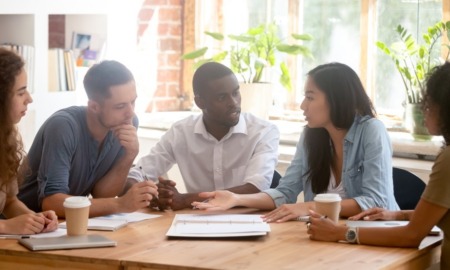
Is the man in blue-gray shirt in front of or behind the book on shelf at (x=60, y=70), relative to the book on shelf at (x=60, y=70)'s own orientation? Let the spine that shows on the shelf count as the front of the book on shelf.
in front

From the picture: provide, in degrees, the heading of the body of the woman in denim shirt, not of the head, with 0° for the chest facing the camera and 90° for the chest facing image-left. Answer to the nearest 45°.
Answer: approximately 45°

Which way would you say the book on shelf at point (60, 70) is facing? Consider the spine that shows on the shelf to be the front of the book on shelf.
toward the camera

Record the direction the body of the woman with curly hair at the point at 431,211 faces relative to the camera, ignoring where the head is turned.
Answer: to the viewer's left

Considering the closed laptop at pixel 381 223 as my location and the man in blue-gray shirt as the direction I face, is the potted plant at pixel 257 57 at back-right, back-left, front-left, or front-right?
front-right

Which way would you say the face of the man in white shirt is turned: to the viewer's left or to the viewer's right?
to the viewer's right

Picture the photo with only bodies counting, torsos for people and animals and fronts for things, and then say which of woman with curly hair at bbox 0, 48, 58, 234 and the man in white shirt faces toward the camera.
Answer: the man in white shirt

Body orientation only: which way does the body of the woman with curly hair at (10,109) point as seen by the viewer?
to the viewer's right

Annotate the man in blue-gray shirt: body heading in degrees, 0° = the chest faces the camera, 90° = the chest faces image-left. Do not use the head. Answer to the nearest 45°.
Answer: approximately 315°

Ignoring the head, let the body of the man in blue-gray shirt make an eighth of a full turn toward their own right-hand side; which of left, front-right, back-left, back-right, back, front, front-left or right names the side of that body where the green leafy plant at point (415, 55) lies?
back-left

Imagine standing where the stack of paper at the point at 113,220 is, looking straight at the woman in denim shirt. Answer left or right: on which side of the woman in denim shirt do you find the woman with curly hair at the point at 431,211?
right

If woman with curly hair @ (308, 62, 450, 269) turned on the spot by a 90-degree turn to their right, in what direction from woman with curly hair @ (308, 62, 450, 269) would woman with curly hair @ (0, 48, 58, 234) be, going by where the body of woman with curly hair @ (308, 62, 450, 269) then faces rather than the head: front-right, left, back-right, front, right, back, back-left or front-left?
left

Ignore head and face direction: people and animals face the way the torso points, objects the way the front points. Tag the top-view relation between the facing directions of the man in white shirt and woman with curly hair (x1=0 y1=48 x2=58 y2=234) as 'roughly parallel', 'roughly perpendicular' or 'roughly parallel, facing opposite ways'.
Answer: roughly perpendicular

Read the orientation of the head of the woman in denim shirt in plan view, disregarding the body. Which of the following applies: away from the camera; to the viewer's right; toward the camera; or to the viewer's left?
to the viewer's left

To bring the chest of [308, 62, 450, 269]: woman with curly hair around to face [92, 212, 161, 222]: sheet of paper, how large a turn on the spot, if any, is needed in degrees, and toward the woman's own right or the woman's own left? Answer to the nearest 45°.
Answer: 0° — they already face it

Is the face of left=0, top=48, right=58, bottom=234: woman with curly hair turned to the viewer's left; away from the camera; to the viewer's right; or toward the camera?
to the viewer's right

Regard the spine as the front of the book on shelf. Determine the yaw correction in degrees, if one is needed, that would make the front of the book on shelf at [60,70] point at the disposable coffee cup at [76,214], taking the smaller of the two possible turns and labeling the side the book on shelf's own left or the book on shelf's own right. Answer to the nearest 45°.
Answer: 0° — it already faces it

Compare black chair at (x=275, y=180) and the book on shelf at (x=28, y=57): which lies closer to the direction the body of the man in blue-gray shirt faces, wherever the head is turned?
the black chair
